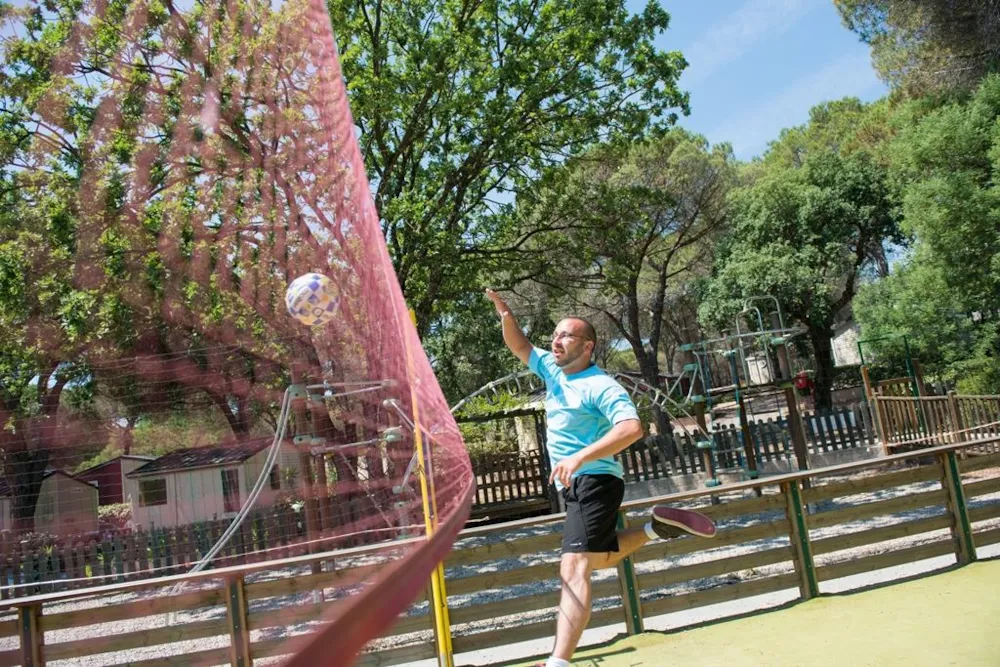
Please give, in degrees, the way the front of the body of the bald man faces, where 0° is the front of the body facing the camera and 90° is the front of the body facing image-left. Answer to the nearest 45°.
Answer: approximately 45°

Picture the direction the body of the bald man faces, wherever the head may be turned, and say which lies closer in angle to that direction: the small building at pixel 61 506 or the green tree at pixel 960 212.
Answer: the small building

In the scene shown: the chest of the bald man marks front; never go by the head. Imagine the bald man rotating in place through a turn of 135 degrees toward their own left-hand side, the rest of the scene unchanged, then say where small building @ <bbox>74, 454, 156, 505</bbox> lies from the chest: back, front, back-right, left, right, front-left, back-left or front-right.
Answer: back

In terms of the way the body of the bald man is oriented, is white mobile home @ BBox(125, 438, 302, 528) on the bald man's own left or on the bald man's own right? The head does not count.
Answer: on the bald man's own right

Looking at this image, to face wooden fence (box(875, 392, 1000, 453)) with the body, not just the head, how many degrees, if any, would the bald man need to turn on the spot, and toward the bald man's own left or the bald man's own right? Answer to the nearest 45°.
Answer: approximately 180°

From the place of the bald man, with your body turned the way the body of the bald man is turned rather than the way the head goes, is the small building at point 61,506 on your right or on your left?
on your right

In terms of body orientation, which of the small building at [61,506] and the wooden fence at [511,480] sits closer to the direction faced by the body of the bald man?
the small building

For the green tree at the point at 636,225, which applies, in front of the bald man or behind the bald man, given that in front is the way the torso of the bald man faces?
behind

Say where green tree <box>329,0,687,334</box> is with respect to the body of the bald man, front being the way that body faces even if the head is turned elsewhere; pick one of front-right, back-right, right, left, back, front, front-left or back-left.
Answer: back-right

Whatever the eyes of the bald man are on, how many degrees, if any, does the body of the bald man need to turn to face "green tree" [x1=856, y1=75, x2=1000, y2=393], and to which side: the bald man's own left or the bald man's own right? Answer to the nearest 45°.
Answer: approximately 180°

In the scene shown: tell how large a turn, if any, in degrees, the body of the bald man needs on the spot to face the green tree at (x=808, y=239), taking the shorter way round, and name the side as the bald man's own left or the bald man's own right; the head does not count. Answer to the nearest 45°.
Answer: approximately 135° to the bald man's own right
